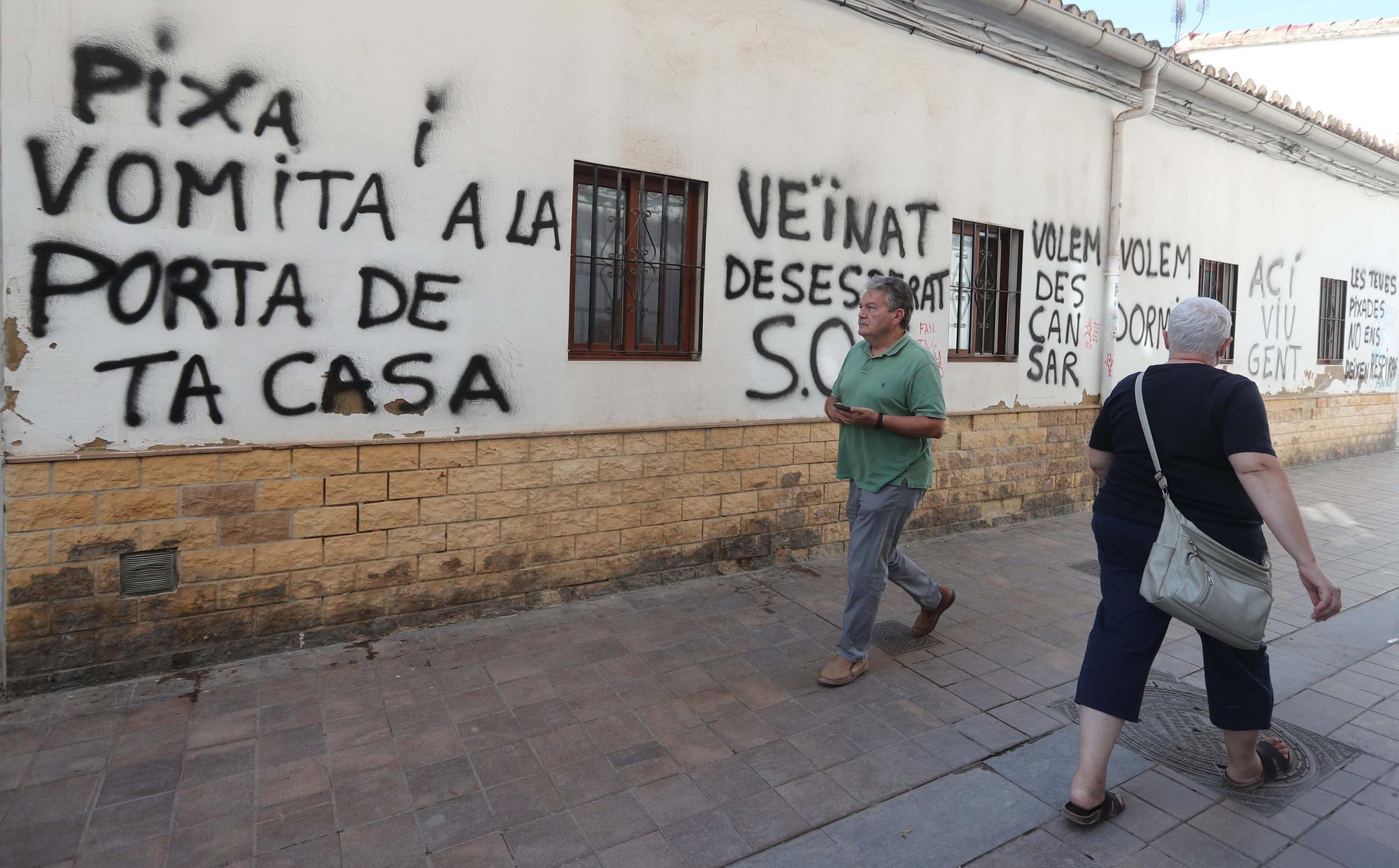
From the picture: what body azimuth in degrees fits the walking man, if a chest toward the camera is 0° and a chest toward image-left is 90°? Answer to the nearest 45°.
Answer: approximately 45°

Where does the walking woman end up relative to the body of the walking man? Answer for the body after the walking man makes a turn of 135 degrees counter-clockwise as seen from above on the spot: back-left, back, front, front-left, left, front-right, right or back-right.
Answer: front-right

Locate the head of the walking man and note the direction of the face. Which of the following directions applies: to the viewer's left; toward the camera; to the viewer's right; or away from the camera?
to the viewer's left

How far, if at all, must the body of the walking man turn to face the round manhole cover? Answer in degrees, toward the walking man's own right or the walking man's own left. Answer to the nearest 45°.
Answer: approximately 135° to the walking man's own left

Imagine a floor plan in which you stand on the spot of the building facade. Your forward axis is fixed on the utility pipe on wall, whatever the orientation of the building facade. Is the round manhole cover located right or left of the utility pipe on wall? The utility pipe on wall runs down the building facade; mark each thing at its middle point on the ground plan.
right

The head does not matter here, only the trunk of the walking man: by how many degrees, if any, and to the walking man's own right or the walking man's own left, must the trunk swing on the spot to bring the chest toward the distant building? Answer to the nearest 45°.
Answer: approximately 180°
